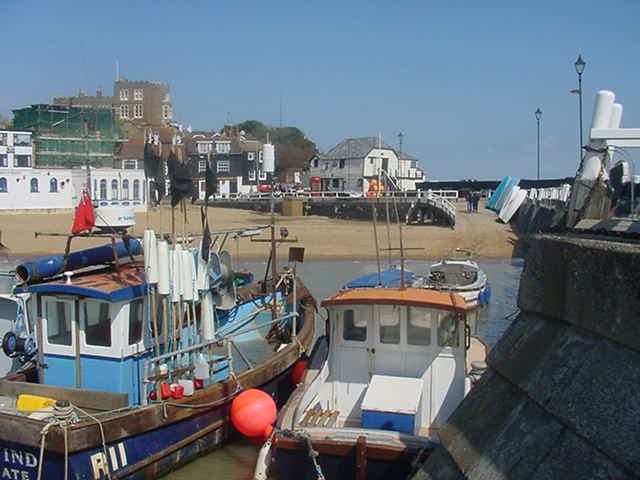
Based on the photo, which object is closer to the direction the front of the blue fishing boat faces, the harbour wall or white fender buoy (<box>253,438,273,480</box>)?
the white fender buoy
